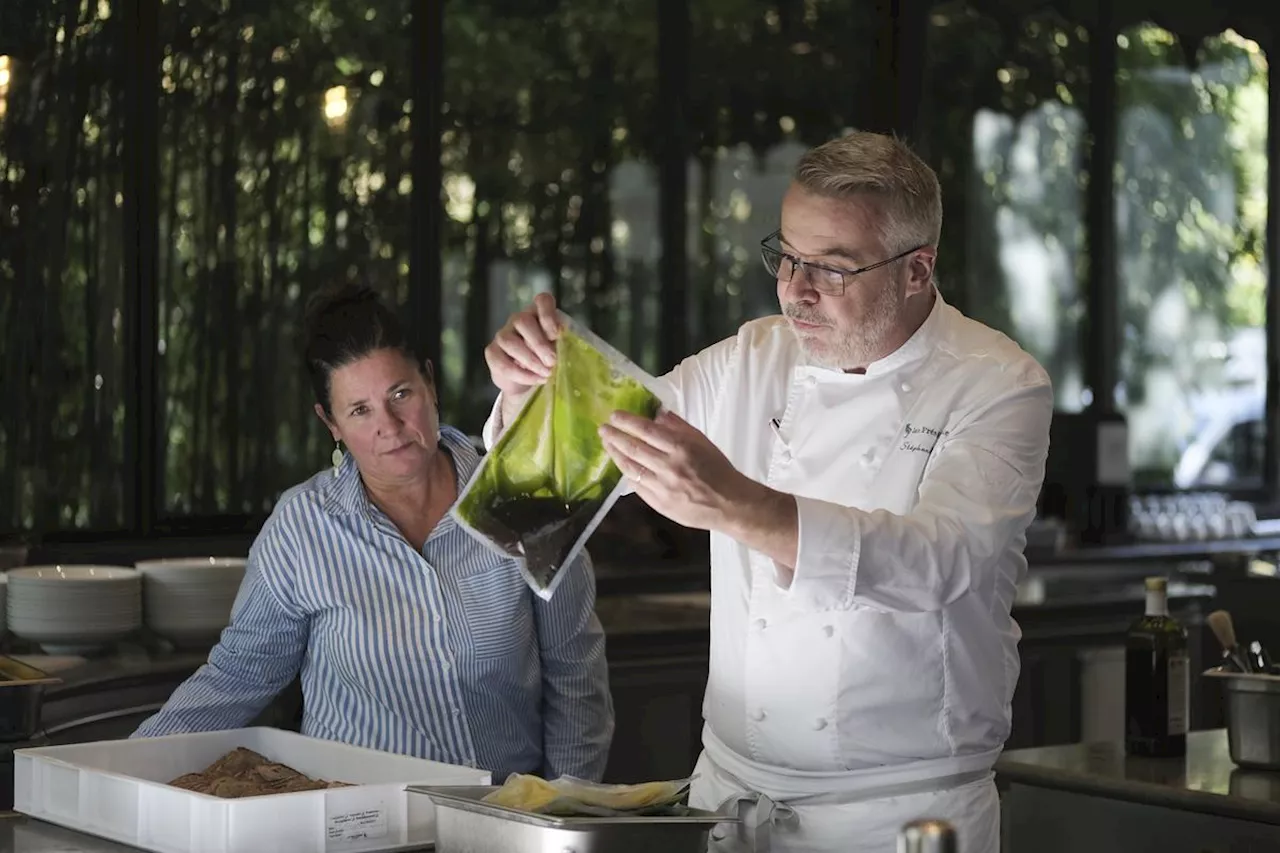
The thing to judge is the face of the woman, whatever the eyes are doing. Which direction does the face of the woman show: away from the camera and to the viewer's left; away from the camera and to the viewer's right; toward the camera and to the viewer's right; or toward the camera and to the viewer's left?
toward the camera and to the viewer's right

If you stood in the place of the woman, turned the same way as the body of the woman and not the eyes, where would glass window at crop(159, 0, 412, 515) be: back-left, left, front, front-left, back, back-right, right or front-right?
back

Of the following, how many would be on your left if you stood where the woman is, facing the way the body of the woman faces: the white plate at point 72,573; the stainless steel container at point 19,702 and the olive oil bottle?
1

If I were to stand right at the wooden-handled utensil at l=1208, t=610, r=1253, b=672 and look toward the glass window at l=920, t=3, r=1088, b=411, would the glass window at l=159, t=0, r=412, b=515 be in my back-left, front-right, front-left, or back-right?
front-left

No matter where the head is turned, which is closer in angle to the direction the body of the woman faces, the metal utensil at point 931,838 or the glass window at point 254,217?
the metal utensil

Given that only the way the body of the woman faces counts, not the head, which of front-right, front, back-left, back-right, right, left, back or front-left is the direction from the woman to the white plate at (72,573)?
back-right

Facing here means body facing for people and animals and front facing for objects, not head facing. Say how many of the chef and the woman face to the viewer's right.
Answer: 0

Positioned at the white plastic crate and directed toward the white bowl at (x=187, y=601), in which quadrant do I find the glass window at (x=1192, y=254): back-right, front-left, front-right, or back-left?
front-right

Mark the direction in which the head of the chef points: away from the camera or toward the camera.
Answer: toward the camera

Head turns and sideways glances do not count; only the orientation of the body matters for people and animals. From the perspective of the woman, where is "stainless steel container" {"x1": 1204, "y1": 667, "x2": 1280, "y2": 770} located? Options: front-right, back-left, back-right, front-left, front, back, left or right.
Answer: left

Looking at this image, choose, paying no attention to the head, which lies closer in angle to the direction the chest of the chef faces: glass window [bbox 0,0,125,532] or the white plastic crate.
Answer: the white plastic crate

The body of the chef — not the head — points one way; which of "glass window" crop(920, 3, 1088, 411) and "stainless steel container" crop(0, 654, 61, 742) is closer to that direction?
the stainless steel container

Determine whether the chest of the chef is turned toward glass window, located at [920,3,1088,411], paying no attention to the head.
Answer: no

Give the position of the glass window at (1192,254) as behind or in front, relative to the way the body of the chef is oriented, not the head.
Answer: behind

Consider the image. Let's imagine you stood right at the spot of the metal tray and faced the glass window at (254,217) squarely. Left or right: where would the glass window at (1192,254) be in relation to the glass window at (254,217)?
right

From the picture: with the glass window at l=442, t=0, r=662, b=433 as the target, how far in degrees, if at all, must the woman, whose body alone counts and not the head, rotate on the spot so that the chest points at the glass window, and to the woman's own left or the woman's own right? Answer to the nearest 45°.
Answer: approximately 180°

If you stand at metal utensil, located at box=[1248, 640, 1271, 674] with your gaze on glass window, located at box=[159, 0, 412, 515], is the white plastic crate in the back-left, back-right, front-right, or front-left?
front-left

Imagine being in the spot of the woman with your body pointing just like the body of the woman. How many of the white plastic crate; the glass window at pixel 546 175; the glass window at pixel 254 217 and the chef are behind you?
2

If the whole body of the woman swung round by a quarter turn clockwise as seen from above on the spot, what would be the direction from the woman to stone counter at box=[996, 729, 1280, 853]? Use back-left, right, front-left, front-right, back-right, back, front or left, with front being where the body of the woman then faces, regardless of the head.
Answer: back

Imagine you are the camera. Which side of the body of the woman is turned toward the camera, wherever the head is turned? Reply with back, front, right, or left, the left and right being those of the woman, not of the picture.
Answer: front
